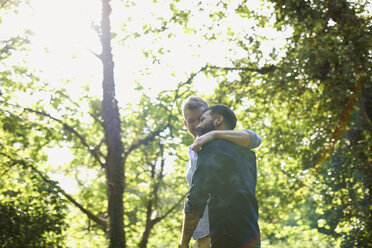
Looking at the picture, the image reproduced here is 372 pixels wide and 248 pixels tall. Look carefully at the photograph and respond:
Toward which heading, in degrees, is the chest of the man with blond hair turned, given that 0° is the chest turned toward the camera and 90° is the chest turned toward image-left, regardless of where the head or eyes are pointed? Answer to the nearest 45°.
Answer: approximately 315°
